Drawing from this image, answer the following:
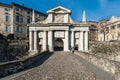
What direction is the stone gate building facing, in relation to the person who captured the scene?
facing the viewer
